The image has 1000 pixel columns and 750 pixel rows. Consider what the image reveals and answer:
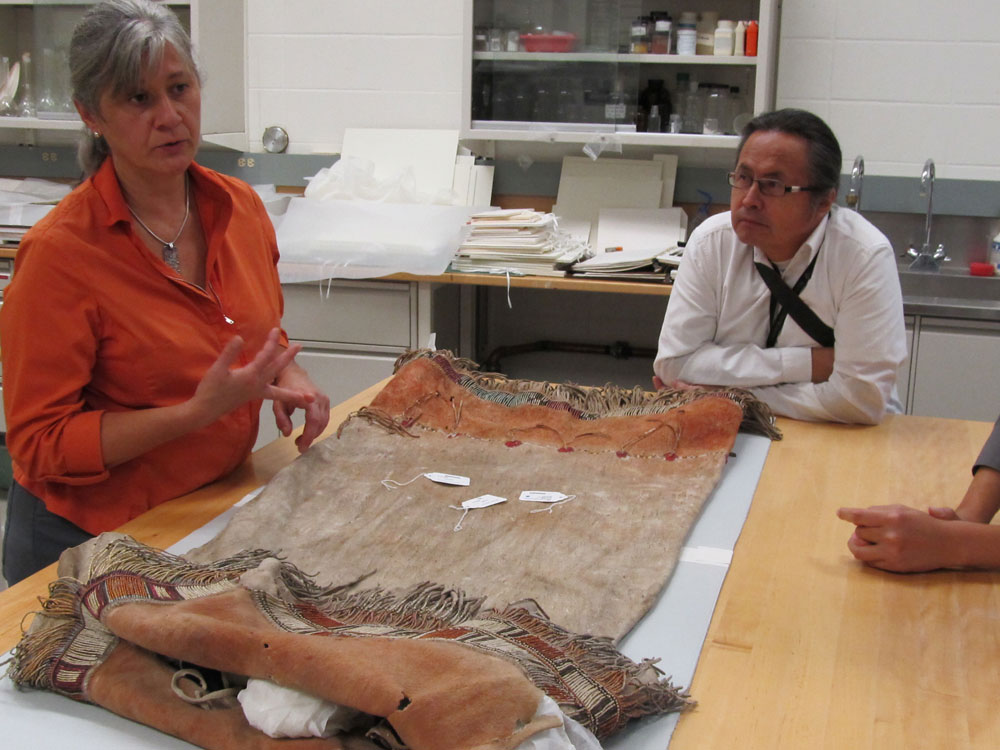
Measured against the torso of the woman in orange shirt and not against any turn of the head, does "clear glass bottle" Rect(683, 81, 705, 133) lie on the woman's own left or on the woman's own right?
on the woman's own left

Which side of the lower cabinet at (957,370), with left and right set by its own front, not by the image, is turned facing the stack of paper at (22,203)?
right

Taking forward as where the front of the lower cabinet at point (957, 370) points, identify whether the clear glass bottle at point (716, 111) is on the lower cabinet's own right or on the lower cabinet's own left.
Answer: on the lower cabinet's own right

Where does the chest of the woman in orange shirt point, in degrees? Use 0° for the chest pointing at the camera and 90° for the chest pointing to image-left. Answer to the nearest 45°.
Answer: approximately 315°

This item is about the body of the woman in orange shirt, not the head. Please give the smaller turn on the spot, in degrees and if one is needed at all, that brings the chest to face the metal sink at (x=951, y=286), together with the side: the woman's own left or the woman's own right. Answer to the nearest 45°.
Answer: approximately 90° to the woman's own left

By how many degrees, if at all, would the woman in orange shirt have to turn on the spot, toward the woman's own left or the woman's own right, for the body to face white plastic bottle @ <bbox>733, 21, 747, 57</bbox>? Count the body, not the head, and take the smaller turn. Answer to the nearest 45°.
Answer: approximately 90° to the woman's own left

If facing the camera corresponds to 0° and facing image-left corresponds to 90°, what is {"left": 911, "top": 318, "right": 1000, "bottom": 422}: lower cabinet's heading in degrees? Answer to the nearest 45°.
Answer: approximately 0°

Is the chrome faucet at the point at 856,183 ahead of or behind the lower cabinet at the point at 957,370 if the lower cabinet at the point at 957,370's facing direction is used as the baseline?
behind

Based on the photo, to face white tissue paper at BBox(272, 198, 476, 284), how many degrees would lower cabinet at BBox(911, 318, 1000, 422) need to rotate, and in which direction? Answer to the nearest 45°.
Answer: approximately 90° to its right

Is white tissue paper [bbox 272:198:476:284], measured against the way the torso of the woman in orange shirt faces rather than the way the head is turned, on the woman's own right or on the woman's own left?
on the woman's own left

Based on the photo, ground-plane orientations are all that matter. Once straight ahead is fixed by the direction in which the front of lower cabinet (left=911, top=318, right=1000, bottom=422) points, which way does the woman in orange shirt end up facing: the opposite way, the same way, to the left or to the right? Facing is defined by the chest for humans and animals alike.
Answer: to the left
